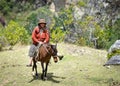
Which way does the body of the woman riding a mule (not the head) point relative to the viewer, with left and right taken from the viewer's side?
facing the viewer and to the right of the viewer

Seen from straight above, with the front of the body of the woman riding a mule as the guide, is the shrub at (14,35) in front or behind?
behind
